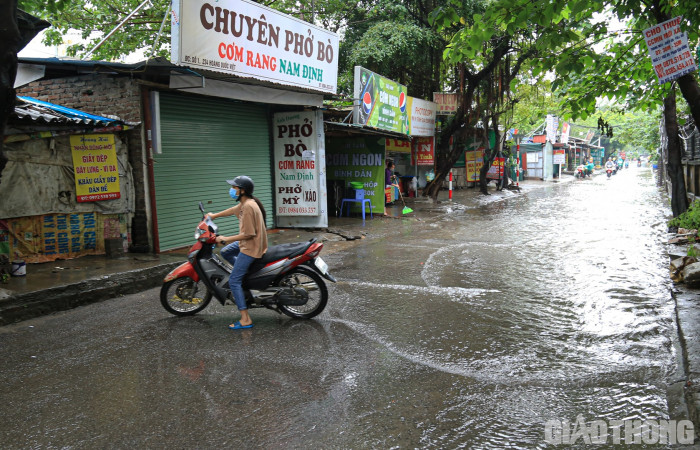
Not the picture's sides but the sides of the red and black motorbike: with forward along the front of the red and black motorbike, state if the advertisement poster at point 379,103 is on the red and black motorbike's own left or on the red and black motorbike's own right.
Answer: on the red and black motorbike's own right

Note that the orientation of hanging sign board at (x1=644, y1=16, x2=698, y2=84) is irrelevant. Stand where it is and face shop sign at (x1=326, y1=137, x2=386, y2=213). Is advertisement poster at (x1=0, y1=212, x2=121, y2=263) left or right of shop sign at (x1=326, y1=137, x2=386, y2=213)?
left

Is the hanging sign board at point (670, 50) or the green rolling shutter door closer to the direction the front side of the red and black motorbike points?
the green rolling shutter door

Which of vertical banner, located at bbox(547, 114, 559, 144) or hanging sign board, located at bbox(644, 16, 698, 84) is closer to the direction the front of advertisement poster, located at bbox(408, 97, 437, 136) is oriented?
the hanging sign board

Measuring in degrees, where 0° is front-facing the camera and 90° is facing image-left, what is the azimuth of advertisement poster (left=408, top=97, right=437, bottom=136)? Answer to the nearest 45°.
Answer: approximately 315°

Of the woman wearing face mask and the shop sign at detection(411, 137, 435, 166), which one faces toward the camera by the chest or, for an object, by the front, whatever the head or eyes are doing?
the shop sign

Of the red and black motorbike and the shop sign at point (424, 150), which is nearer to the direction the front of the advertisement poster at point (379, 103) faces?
the red and black motorbike

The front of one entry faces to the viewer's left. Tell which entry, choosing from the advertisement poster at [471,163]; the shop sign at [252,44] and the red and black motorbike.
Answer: the red and black motorbike

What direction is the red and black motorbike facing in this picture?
to the viewer's left

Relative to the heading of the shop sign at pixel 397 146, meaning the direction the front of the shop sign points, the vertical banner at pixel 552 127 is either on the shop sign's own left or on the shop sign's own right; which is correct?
on the shop sign's own left

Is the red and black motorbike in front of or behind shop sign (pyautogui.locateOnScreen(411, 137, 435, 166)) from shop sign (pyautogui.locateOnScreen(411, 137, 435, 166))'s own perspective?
in front

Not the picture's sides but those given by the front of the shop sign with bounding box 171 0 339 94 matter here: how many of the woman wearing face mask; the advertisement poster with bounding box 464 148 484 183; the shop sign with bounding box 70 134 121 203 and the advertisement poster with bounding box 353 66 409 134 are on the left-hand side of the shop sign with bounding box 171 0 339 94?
2

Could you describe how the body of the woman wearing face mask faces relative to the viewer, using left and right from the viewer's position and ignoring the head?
facing to the left of the viewer

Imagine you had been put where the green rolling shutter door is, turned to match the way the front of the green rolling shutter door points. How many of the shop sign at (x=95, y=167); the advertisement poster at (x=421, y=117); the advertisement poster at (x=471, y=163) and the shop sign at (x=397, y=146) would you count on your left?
3

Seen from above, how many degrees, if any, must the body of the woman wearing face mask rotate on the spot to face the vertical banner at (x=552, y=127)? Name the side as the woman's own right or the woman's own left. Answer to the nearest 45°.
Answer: approximately 135° to the woman's own right

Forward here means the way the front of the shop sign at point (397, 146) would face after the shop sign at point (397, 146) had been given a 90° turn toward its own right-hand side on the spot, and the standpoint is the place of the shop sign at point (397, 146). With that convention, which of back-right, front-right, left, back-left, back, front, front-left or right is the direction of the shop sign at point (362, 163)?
front-left
